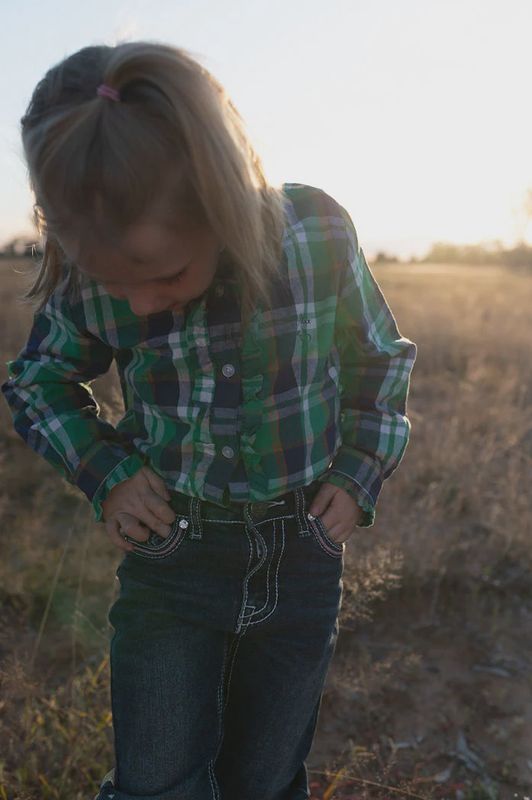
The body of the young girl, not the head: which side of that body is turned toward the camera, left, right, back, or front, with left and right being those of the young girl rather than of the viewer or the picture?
front
